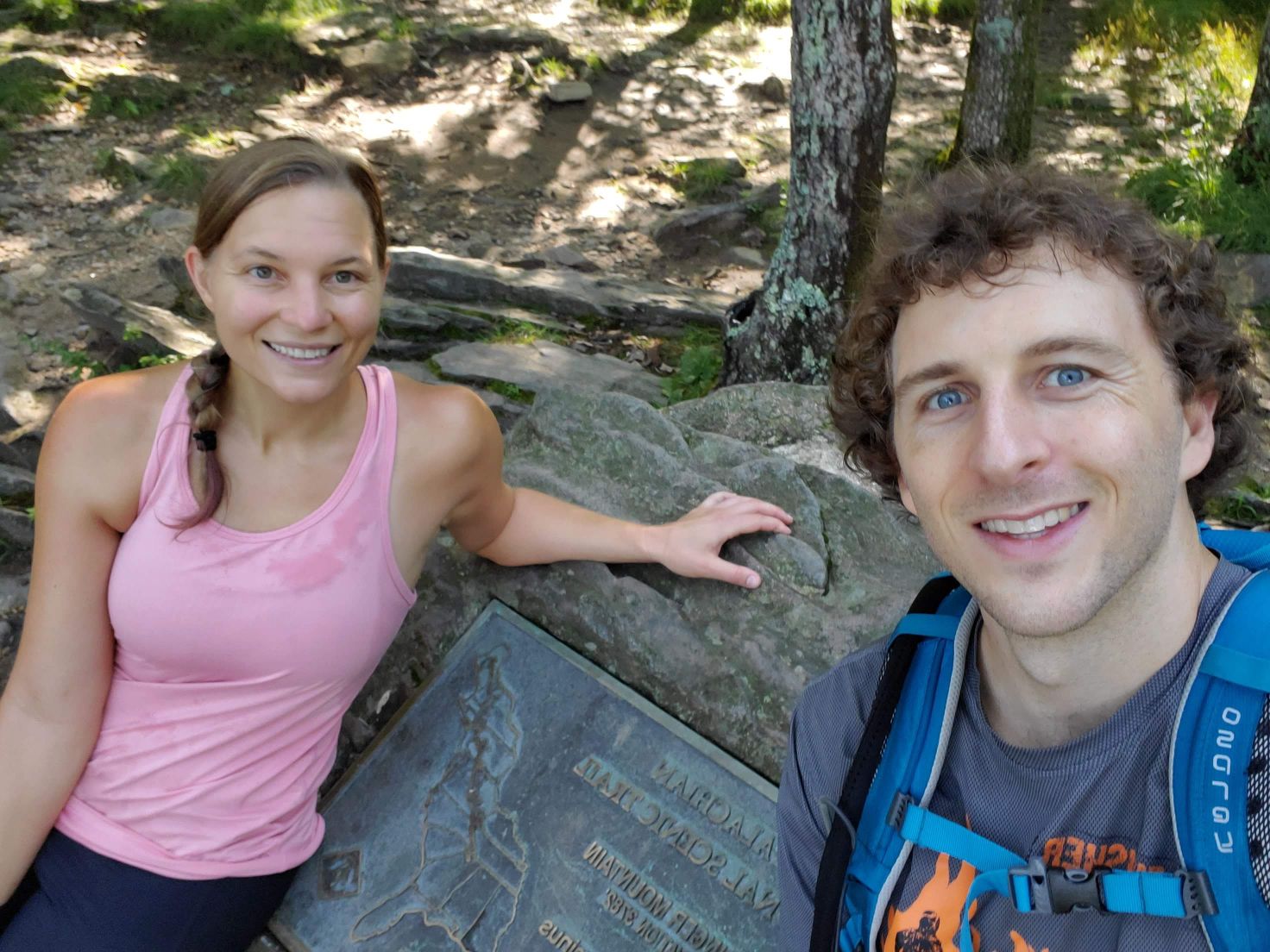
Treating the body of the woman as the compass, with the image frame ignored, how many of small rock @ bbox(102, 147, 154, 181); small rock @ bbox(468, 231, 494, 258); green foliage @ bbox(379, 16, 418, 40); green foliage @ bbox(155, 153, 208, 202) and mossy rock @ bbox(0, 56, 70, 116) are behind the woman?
5

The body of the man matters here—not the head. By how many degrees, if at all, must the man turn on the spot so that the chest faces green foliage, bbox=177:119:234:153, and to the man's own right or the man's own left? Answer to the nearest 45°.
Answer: approximately 135° to the man's own right

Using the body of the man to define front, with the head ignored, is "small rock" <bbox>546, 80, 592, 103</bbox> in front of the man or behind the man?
behind

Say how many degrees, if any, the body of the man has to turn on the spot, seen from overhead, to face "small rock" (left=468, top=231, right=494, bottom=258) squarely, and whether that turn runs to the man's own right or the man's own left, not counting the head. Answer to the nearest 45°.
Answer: approximately 135° to the man's own right

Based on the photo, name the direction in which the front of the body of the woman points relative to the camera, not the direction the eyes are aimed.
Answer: toward the camera

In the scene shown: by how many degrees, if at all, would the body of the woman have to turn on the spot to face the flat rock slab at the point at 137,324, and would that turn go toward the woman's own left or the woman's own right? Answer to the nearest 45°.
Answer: approximately 180°

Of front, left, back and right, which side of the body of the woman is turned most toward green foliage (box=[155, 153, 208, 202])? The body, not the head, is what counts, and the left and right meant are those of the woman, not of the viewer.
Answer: back

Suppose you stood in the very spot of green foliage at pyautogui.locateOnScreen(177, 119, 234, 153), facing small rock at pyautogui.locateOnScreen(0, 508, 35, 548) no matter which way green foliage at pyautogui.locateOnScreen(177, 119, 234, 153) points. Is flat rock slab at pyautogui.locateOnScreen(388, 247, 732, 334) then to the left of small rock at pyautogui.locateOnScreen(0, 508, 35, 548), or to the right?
left

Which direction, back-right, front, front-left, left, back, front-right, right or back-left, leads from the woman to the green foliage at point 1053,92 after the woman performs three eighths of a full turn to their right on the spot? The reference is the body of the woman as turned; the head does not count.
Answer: right

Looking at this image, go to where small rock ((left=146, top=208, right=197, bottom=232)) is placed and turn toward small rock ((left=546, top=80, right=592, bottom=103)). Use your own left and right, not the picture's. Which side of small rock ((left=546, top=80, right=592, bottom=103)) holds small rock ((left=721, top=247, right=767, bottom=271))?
right

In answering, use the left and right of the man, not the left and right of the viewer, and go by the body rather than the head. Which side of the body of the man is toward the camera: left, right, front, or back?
front

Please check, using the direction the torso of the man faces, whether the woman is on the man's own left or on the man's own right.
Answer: on the man's own right

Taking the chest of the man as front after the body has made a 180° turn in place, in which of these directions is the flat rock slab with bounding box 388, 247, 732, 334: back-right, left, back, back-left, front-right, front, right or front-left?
front-left
